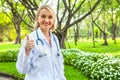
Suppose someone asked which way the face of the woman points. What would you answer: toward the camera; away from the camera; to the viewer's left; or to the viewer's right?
toward the camera

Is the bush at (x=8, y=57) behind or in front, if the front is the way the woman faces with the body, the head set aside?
behind

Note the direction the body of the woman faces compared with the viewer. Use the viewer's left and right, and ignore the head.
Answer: facing the viewer and to the right of the viewer
